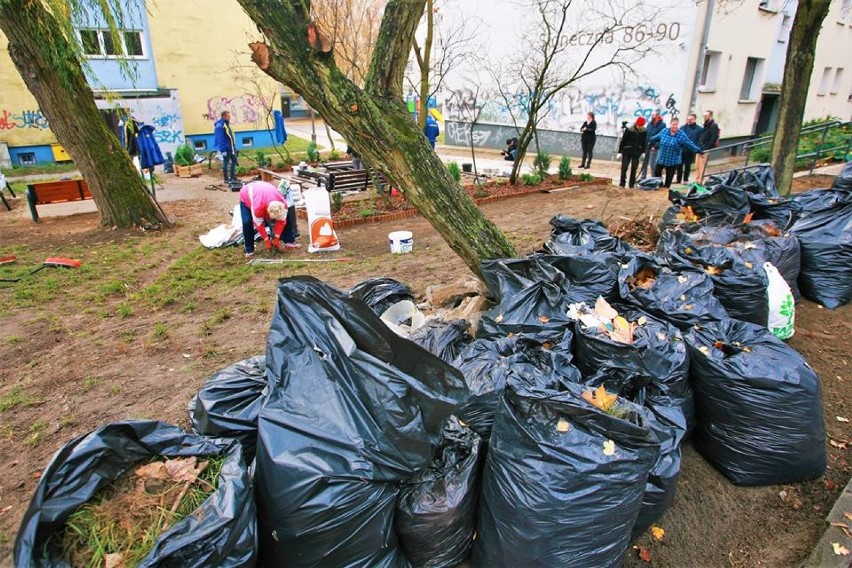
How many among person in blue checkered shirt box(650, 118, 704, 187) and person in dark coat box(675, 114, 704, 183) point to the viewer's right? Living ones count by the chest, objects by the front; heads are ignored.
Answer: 0

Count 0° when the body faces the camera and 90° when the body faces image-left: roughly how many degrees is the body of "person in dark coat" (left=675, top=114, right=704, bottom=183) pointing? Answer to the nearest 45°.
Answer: approximately 45°

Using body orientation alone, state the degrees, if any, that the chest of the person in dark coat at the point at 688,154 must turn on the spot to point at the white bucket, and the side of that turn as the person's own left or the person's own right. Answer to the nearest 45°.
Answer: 0° — they already face it

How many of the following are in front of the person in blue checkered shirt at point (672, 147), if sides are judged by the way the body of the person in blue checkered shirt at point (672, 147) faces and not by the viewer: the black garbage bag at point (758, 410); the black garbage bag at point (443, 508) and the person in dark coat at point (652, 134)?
2

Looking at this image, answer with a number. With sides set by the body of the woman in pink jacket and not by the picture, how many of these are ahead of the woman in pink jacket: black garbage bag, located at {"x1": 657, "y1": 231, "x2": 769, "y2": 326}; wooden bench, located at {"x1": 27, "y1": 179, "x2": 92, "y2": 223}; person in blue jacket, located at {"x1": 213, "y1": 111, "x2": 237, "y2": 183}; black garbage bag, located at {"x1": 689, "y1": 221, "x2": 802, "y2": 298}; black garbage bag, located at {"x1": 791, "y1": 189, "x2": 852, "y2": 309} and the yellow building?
3

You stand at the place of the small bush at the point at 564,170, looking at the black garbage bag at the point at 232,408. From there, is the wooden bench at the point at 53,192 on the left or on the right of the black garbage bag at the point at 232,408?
right

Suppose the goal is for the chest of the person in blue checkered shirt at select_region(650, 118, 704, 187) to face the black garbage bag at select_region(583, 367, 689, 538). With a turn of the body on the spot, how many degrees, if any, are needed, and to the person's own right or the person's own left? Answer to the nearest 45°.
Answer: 0° — they already face it

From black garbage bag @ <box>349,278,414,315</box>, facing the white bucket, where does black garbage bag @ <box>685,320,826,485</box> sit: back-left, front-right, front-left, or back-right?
back-right

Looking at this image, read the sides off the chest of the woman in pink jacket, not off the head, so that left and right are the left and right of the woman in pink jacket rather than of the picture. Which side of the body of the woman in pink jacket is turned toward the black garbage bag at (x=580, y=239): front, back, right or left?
front

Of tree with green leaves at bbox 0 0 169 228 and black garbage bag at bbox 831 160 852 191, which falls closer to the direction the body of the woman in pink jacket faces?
the black garbage bag

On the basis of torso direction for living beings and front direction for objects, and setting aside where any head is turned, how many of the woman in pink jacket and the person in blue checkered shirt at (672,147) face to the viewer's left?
0
